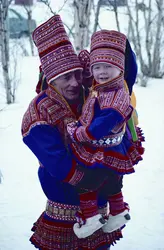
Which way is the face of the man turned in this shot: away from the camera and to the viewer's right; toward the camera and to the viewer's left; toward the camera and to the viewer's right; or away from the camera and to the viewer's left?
toward the camera and to the viewer's right

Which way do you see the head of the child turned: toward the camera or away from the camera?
toward the camera

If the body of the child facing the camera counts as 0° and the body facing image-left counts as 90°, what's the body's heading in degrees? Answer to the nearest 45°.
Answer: approximately 45°
